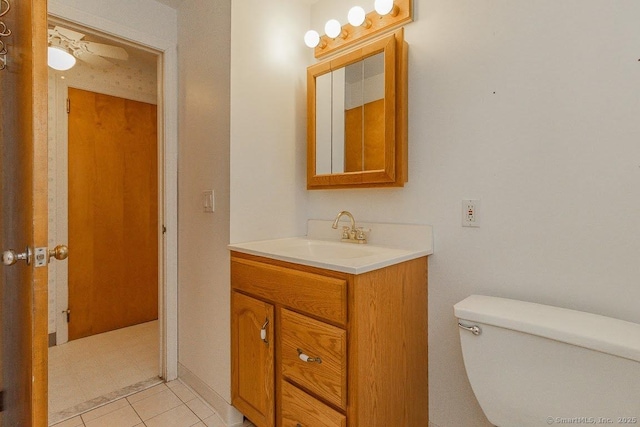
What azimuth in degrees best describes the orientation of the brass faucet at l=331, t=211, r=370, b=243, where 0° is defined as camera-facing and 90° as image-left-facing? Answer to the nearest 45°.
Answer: approximately 45°

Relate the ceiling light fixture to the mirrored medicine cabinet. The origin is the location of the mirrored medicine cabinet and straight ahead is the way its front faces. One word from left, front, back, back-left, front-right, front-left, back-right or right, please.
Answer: front-right

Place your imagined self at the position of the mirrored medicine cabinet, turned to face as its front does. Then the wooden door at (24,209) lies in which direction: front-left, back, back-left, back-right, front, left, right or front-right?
front

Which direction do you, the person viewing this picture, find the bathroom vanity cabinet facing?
facing the viewer and to the left of the viewer

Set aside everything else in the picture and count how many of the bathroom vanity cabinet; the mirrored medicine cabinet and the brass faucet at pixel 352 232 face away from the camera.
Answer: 0

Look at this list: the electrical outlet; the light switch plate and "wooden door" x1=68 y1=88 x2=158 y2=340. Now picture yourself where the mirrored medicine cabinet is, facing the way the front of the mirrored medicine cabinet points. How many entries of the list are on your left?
1

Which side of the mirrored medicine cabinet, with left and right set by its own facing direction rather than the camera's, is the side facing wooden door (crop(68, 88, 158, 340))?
right

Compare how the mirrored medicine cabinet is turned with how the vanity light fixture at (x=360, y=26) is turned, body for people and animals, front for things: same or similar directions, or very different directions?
same or similar directions

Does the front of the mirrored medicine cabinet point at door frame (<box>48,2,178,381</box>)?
no

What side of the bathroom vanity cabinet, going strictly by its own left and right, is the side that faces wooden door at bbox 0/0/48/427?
front

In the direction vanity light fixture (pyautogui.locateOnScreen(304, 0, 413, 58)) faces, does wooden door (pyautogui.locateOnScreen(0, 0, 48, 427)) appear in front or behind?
in front

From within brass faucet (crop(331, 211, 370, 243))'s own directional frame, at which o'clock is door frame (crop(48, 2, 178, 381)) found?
The door frame is roughly at 2 o'clock from the brass faucet.

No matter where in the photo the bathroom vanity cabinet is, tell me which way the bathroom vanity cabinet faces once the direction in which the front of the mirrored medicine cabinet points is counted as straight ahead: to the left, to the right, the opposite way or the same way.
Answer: the same way

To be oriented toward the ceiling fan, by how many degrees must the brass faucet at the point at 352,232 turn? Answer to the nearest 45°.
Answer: approximately 45° to its right

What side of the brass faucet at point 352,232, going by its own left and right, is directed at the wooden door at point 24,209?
front

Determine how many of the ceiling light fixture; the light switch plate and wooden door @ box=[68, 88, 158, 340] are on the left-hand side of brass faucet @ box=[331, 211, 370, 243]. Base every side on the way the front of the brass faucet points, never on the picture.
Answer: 0

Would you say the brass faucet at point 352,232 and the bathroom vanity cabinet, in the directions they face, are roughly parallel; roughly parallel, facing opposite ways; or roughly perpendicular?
roughly parallel

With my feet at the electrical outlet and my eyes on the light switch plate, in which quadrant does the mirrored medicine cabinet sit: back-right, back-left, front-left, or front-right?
front-right

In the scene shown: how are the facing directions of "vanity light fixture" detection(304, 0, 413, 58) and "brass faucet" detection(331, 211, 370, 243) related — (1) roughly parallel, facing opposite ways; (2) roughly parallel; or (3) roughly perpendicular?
roughly parallel

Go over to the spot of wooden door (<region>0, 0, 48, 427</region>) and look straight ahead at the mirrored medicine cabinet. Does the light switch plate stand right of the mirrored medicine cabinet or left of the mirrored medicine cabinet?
left

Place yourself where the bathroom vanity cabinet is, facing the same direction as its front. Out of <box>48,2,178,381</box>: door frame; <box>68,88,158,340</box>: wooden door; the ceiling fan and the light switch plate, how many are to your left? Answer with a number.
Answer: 0
